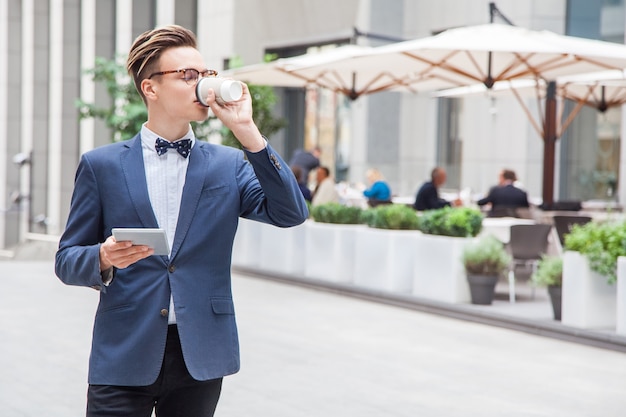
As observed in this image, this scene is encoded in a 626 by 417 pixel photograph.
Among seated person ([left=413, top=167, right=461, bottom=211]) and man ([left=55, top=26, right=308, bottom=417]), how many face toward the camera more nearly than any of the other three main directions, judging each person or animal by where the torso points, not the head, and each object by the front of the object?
1

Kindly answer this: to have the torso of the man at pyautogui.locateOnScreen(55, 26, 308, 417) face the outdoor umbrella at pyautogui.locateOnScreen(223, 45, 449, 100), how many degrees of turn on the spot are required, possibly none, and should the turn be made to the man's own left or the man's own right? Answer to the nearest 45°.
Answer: approximately 180°

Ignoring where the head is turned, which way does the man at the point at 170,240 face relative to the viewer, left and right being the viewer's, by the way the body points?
facing the viewer

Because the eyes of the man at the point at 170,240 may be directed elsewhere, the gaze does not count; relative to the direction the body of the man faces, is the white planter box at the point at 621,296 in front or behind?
behind
